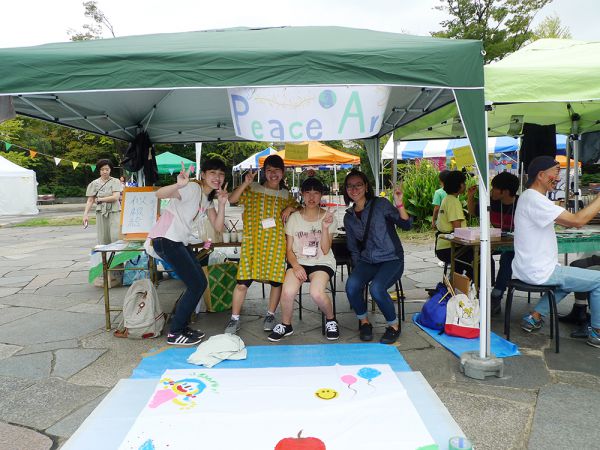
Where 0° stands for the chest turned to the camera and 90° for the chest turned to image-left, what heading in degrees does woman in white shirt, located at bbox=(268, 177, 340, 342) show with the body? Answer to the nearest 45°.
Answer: approximately 0°

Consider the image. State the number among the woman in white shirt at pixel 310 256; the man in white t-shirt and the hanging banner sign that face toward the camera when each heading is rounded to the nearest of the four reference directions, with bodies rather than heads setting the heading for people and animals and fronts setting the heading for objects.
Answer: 2

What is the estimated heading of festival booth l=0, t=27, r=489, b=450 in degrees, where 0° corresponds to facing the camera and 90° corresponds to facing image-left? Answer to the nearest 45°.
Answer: approximately 0°

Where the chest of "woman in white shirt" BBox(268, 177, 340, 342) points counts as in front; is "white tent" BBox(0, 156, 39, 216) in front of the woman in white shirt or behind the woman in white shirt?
behind

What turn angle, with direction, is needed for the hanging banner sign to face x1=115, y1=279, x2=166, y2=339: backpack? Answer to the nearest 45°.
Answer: approximately 135° to its right
